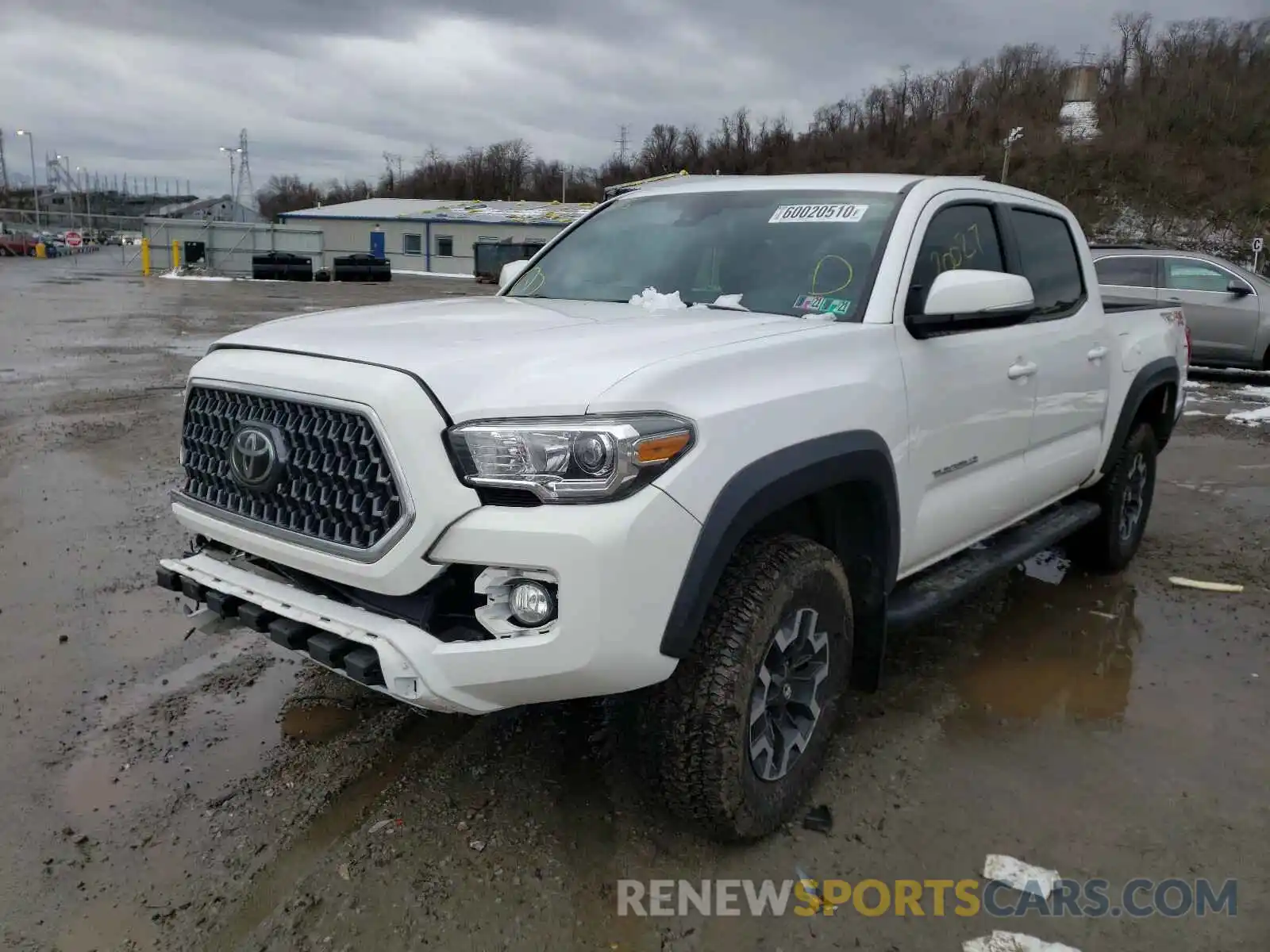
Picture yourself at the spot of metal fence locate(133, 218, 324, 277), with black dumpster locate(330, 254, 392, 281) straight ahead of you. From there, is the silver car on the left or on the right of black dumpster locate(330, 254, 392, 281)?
right

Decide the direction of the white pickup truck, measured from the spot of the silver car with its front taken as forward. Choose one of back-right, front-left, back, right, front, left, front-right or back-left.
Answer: right

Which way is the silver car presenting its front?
to the viewer's right

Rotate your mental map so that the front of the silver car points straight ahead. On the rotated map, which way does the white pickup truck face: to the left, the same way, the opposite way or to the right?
to the right

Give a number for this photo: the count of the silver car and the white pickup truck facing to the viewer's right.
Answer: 1

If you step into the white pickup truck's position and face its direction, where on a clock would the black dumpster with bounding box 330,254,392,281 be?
The black dumpster is roughly at 4 o'clock from the white pickup truck.

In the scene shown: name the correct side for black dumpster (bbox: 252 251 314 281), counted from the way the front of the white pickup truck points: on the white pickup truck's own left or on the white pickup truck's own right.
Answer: on the white pickup truck's own right

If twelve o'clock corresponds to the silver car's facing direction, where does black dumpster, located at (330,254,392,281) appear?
The black dumpster is roughly at 7 o'clock from the silver car.

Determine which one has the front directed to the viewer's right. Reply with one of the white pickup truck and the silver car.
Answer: the silver car

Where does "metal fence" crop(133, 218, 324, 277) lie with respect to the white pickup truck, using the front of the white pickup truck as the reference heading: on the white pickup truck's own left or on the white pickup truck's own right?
on the white pickup truck's own right

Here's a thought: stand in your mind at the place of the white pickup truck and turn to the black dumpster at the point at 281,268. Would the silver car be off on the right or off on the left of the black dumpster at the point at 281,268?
right

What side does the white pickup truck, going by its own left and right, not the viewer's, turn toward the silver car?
back
